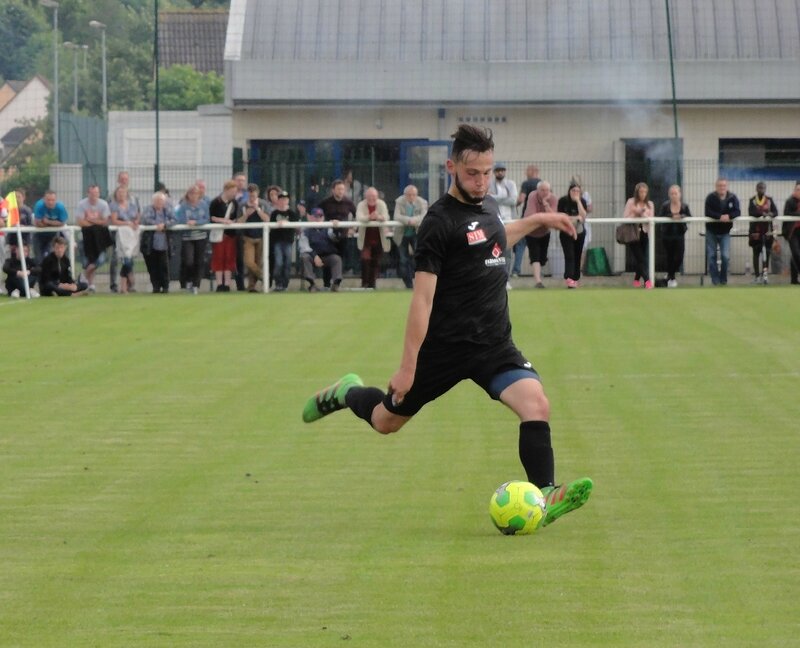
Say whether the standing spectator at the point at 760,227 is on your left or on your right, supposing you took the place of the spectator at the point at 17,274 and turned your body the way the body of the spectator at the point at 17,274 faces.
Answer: on your left

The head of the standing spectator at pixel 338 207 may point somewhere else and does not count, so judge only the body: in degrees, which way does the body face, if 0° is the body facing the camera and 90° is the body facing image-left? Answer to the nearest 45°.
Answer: approximately 0°

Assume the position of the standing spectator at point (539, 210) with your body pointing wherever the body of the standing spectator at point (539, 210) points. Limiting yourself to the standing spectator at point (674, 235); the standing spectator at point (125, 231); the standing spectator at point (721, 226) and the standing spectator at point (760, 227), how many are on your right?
1

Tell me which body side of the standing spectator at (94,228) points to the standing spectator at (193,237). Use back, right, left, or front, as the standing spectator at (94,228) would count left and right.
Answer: left

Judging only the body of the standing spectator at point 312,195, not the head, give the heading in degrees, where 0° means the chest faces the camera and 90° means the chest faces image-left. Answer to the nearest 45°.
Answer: approximately 0°

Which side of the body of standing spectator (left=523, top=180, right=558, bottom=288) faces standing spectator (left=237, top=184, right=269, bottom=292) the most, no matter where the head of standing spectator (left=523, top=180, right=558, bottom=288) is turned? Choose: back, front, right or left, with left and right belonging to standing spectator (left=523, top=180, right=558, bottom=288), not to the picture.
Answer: right

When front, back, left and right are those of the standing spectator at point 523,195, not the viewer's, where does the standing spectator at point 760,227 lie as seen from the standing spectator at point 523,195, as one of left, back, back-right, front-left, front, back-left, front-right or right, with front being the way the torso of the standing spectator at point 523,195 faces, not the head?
left

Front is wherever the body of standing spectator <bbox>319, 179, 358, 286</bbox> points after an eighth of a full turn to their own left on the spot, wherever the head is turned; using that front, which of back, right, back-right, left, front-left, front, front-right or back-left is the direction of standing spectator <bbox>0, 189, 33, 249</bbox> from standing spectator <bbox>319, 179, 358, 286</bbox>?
back-right

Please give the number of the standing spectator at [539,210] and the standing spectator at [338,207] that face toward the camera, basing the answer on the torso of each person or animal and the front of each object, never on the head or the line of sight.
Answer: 2
